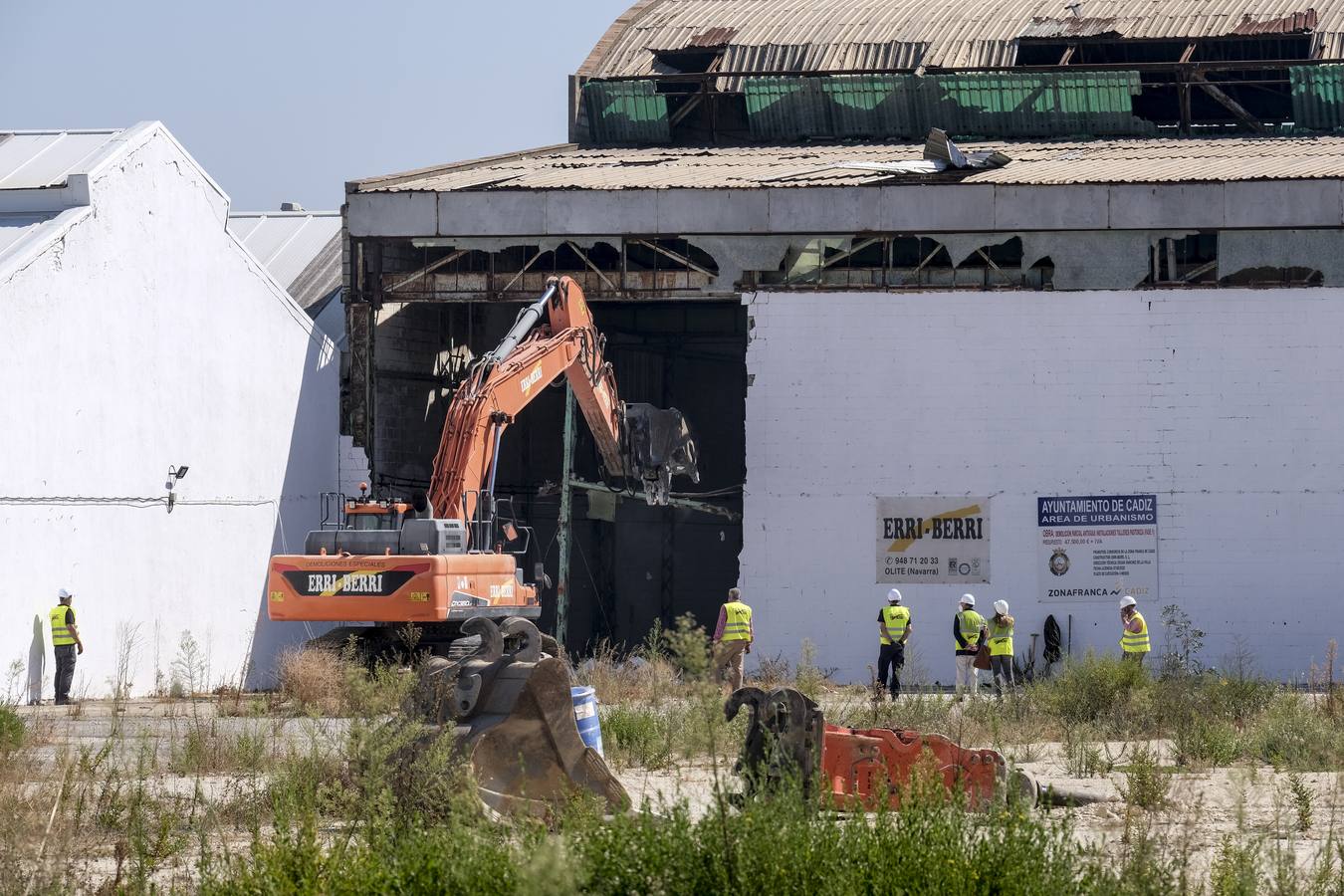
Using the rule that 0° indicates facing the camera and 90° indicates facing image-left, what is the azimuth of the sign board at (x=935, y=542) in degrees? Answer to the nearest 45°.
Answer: approximately 0°

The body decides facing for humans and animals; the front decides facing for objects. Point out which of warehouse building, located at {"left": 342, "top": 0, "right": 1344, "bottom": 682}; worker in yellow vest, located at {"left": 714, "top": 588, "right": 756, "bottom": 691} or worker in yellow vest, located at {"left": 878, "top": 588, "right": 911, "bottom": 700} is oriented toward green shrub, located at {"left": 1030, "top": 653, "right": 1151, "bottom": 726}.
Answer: the warehouse building

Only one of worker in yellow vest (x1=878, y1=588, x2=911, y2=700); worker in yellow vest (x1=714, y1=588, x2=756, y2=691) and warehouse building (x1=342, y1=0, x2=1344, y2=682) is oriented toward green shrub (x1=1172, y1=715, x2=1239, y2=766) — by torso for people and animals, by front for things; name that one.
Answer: the warehouse building

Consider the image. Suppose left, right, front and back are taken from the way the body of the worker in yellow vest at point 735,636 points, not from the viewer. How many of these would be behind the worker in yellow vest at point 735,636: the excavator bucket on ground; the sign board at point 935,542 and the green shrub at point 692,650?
2

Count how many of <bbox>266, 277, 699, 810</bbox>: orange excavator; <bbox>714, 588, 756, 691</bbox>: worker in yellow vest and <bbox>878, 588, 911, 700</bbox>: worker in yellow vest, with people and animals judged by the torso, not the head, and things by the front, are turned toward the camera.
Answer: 0

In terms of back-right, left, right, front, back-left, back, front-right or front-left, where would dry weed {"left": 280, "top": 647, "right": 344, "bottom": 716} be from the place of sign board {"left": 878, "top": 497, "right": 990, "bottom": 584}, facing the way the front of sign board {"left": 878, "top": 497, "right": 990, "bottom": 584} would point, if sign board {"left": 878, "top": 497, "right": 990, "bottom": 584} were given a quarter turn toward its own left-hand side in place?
back-right

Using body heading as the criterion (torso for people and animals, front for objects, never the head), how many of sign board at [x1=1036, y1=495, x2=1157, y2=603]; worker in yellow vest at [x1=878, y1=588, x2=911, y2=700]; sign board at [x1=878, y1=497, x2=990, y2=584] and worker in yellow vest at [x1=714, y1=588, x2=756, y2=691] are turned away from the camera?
2

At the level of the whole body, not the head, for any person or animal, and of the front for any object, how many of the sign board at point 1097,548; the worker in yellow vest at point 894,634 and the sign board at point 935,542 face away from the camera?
1

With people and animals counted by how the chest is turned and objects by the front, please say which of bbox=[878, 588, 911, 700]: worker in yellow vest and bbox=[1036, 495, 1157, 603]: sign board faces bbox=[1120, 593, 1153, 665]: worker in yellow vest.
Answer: the sign board

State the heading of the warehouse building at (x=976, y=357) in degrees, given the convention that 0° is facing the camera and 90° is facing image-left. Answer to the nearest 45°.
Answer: approximately 0°

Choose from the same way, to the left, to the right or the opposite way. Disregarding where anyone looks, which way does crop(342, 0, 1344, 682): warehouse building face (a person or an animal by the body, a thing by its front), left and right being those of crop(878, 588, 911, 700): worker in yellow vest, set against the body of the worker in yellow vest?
the opposite way

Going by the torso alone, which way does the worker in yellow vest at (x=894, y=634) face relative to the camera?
away from the camera

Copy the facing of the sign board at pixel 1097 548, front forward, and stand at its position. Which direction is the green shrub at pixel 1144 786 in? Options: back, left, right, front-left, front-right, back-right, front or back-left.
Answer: front

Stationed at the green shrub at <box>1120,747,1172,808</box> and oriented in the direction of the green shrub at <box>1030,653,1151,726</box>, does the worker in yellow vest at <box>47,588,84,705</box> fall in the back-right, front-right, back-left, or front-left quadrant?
front-left

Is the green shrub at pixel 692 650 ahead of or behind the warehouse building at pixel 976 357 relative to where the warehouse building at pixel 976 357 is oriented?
ahead

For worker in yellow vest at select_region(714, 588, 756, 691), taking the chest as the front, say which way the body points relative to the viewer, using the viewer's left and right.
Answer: facing away from the viewer

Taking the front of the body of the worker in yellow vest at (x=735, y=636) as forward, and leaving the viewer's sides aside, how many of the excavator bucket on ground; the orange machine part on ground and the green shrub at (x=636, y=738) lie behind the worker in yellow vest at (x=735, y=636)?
3

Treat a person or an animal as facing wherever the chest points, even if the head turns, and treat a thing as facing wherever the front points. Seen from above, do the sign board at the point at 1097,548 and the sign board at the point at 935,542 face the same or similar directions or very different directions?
same or similar directions

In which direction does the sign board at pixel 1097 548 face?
toward the camera
